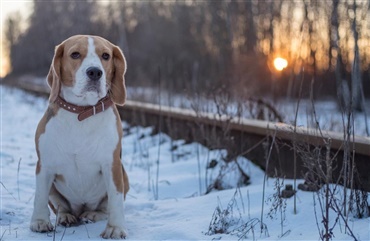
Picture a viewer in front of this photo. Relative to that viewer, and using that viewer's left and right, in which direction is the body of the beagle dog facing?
facing the viewer
